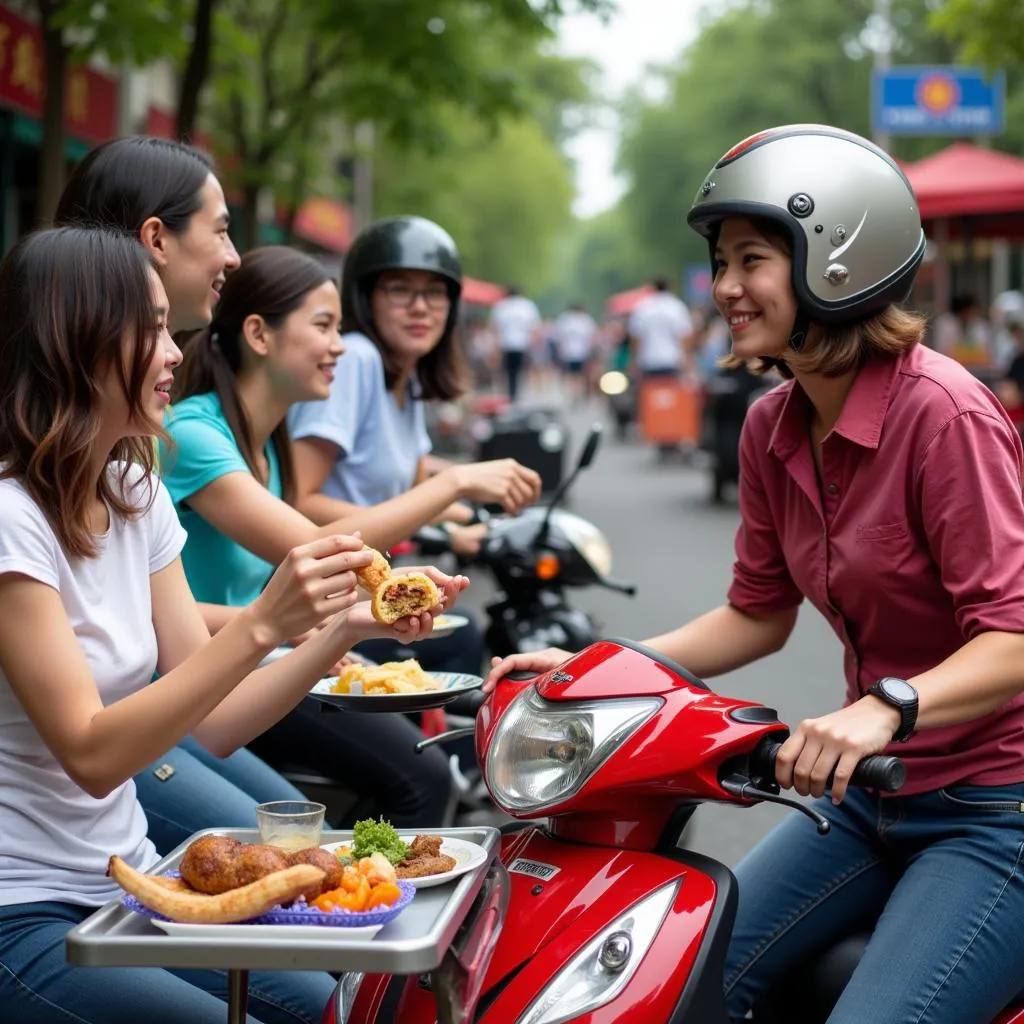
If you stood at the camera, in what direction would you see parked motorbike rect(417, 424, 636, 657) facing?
facing the viewer and to the right of the viewer

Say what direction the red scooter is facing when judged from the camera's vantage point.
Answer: facing the viewer and to the left of the viewer

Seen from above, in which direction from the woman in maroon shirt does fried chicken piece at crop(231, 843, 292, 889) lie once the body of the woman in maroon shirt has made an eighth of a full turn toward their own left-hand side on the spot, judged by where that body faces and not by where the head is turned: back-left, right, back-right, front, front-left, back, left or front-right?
front-right

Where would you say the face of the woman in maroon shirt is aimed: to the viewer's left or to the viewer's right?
to the viewer's left

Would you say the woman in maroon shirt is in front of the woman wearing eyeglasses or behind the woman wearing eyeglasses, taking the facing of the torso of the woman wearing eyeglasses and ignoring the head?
in front

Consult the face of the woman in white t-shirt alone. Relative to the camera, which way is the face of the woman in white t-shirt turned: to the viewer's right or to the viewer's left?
to the viewer's right

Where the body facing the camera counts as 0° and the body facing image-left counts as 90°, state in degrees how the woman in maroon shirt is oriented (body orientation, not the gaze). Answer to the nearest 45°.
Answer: approximately 45°

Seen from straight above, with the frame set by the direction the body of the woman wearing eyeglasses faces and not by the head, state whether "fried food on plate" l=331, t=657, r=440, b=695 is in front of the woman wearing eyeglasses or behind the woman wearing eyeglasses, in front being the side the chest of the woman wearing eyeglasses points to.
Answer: in front

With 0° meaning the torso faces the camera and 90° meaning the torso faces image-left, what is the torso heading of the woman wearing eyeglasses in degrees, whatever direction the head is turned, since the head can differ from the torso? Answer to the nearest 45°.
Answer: approximately 315°

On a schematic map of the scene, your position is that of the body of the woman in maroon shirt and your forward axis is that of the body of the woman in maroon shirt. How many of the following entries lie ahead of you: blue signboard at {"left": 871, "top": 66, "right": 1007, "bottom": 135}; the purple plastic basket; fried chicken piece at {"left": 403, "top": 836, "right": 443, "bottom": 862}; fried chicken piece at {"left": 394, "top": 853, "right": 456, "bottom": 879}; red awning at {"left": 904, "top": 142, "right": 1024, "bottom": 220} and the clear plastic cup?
4

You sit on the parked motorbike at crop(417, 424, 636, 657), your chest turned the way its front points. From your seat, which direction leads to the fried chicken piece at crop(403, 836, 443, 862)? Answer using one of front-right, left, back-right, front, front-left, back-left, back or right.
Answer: front-right

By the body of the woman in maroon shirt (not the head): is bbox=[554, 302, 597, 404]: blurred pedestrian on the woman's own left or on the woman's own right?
on the woman's own right

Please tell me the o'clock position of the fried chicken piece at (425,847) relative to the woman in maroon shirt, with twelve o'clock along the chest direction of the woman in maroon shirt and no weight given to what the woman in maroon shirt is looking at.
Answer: The fried chicken piece is roughly at 12 o'clock from the woman in maroon shirt.

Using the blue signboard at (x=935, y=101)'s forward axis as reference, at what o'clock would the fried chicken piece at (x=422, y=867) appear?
The fried chicken piece is roughly at 12 o'clock from the blue signboard.

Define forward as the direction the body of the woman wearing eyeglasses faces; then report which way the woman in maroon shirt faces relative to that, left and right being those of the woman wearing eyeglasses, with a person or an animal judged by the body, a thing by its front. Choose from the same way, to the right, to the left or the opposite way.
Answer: to the right

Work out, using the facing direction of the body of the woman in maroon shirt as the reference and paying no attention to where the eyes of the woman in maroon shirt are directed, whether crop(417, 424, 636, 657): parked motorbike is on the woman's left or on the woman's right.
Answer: on the woman's right
